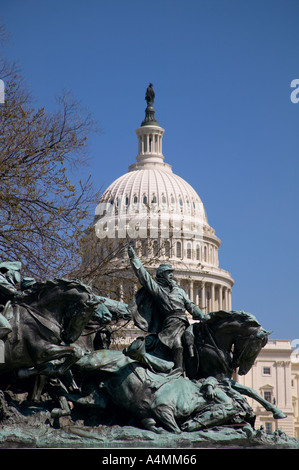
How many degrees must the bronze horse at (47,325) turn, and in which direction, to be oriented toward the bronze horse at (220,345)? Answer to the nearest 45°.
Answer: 0° — it already faces it

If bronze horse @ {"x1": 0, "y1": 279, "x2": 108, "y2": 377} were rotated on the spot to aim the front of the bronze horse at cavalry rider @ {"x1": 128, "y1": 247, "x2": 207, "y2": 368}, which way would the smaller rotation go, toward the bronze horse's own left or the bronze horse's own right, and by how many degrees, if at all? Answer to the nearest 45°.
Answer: approximately 45° to the bronze horse's own left

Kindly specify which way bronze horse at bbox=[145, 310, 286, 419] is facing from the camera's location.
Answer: facing to the right of the viewer

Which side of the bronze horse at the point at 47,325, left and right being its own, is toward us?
right

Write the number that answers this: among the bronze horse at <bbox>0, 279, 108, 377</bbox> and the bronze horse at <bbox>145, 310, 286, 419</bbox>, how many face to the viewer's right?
2

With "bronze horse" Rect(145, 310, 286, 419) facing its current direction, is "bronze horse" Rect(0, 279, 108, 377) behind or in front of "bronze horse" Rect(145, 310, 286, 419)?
behind
